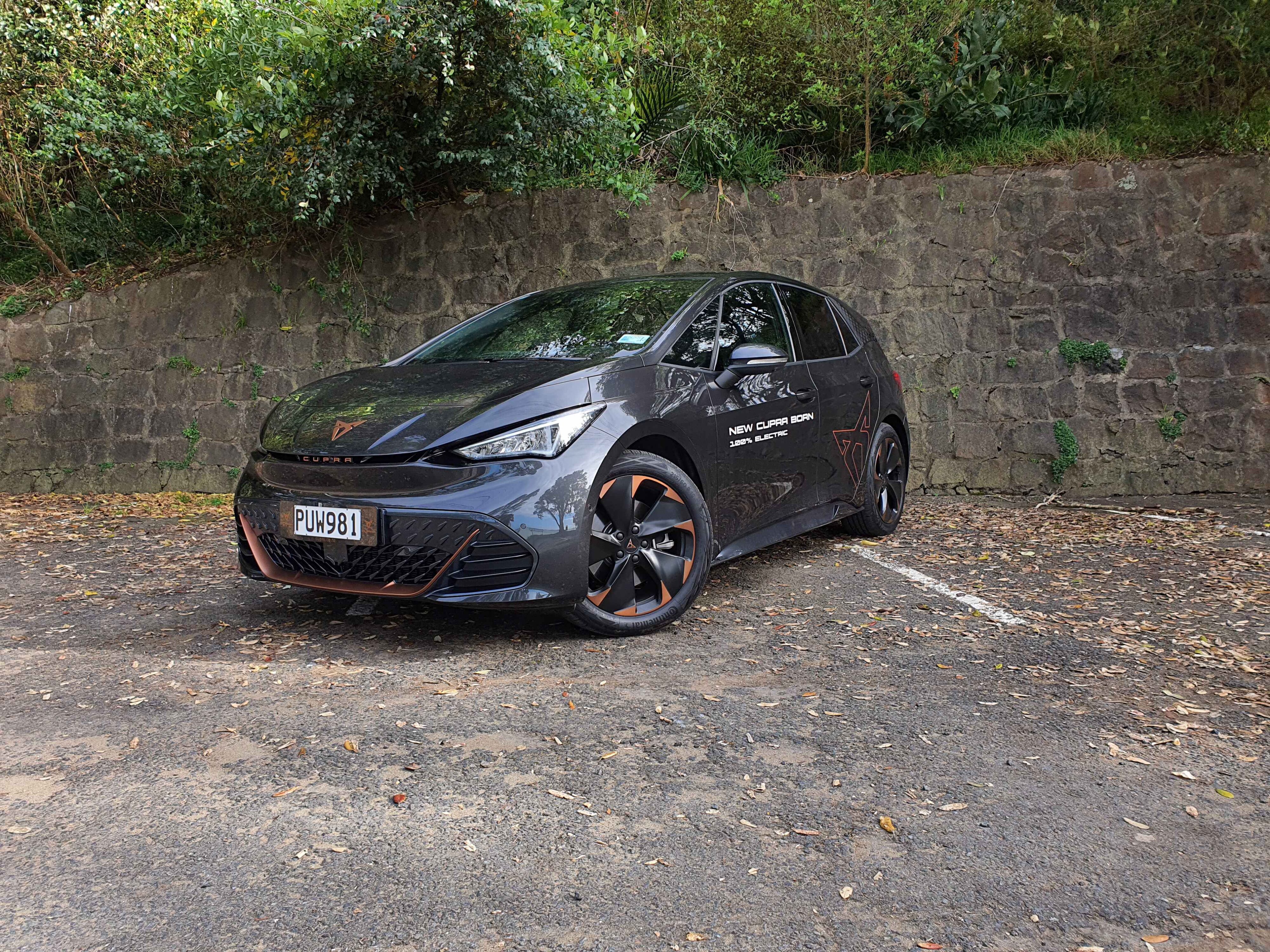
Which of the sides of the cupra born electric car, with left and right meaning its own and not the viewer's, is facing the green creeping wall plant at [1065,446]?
back

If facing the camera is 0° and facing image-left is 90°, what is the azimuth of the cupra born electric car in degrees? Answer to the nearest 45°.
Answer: approximately 45°

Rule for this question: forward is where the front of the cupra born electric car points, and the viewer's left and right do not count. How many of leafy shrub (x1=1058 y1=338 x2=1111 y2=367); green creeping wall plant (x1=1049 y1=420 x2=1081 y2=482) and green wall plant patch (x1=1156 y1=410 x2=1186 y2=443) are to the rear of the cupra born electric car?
3

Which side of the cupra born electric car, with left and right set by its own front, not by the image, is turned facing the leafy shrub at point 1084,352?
back

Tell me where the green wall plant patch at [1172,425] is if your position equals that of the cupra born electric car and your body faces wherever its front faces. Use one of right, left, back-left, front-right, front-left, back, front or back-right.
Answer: back
